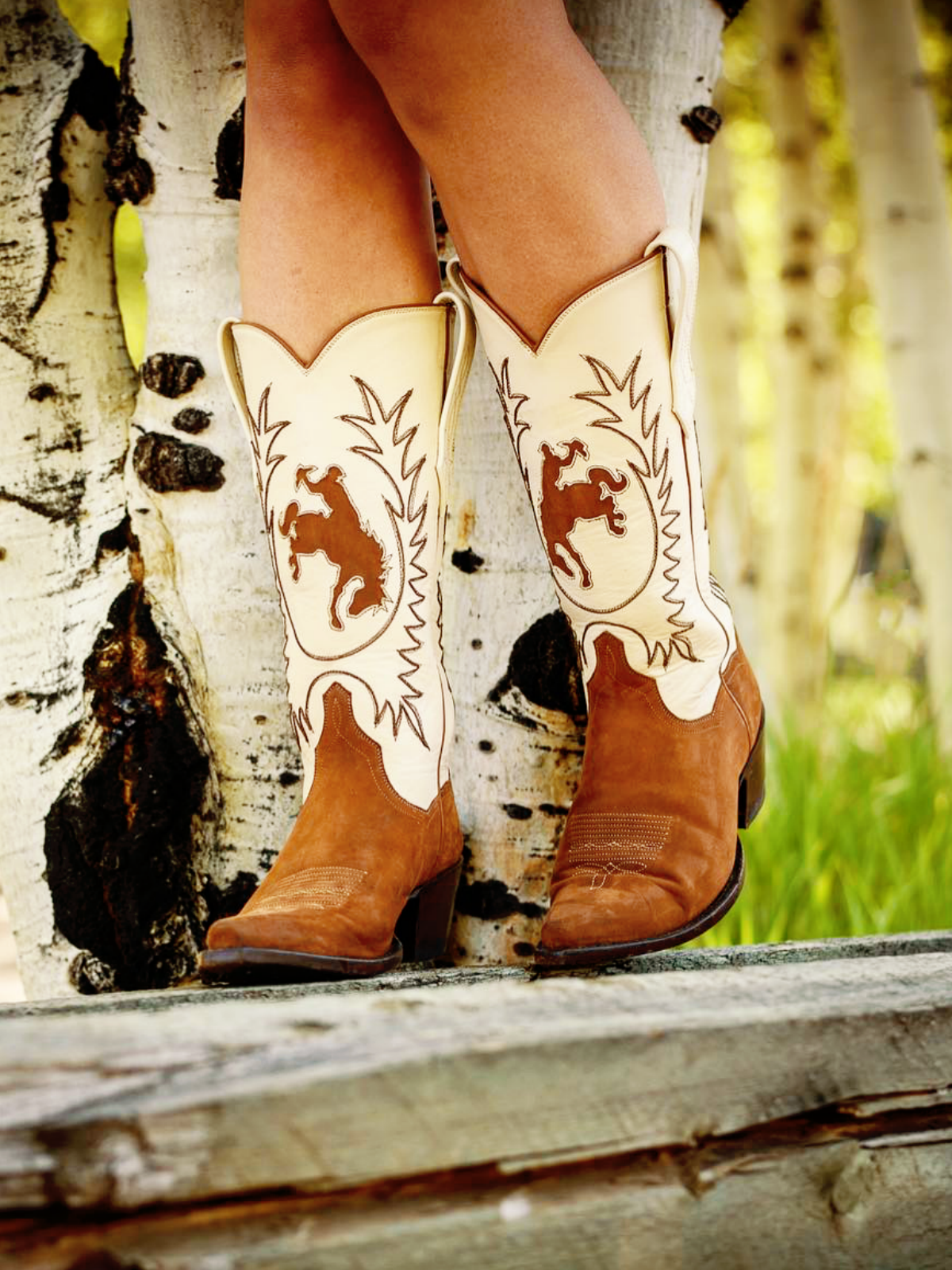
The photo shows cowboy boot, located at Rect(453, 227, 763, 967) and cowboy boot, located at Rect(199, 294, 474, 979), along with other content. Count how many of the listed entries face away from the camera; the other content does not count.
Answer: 0

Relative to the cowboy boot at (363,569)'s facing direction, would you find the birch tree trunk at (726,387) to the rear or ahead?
to the rear

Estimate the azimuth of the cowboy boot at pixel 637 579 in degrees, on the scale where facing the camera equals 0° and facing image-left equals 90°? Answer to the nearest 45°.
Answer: approximately 45°

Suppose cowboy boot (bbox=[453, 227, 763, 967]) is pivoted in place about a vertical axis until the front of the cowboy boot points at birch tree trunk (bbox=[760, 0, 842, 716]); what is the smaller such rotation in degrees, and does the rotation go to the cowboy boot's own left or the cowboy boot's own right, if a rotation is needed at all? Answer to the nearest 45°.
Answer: approximately 135° to the cowboy boot's own right

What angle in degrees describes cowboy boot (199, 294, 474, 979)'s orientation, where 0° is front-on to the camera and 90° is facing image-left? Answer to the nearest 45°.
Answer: approximately 45°
